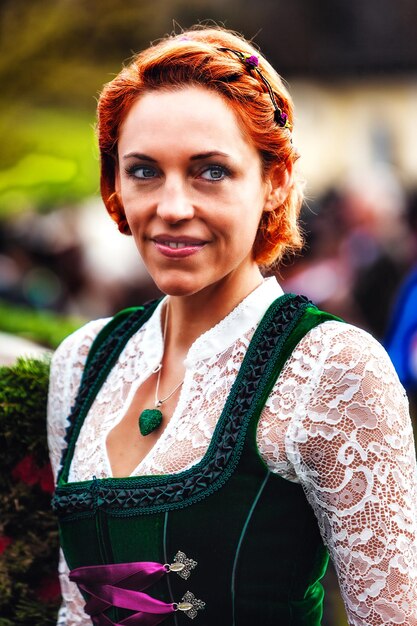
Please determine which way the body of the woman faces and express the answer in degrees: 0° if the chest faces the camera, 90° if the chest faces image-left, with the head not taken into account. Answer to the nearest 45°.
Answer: approximately 45°
